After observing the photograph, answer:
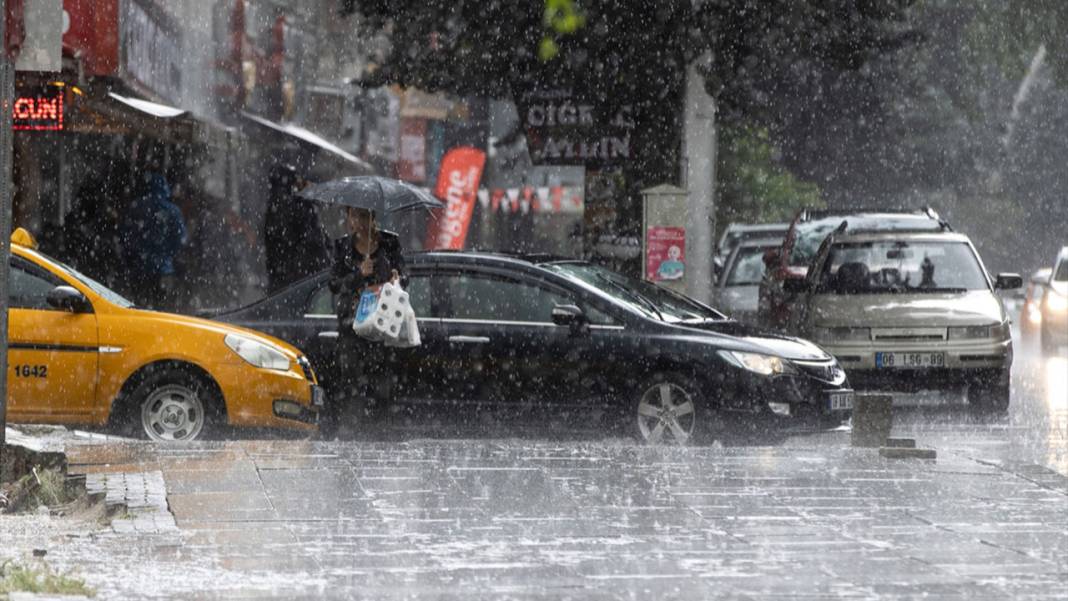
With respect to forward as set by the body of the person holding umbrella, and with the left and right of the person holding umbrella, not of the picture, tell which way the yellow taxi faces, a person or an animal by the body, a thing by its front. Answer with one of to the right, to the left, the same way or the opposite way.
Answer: to the left

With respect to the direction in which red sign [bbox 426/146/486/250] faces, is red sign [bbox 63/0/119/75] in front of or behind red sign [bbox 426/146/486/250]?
in front

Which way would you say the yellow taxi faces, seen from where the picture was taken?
facing to the right of the viewer

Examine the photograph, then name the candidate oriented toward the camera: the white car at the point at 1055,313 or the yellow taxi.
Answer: the white car

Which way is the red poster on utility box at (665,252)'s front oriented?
toward the camera

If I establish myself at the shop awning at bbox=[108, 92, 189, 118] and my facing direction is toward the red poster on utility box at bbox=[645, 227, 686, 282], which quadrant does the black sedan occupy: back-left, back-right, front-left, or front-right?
front-right

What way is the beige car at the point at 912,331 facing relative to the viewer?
toward the camera

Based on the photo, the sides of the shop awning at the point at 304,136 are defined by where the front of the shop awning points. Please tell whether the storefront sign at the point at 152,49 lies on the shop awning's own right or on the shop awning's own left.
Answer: on the shop awning's own right

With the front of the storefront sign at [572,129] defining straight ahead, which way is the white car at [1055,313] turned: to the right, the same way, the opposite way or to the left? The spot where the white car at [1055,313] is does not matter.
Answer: the same way

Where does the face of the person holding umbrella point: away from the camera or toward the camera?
toward the camera

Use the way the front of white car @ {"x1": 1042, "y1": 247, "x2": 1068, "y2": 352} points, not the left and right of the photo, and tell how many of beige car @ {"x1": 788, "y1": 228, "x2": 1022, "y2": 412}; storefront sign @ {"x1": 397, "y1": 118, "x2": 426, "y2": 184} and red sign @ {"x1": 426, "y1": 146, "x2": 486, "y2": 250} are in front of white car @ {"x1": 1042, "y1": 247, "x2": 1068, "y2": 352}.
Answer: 1

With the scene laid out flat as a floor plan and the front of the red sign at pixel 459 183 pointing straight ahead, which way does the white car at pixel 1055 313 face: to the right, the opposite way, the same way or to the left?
the same way

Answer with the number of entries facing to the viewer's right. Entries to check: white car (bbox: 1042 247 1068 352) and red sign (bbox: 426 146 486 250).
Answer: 0
